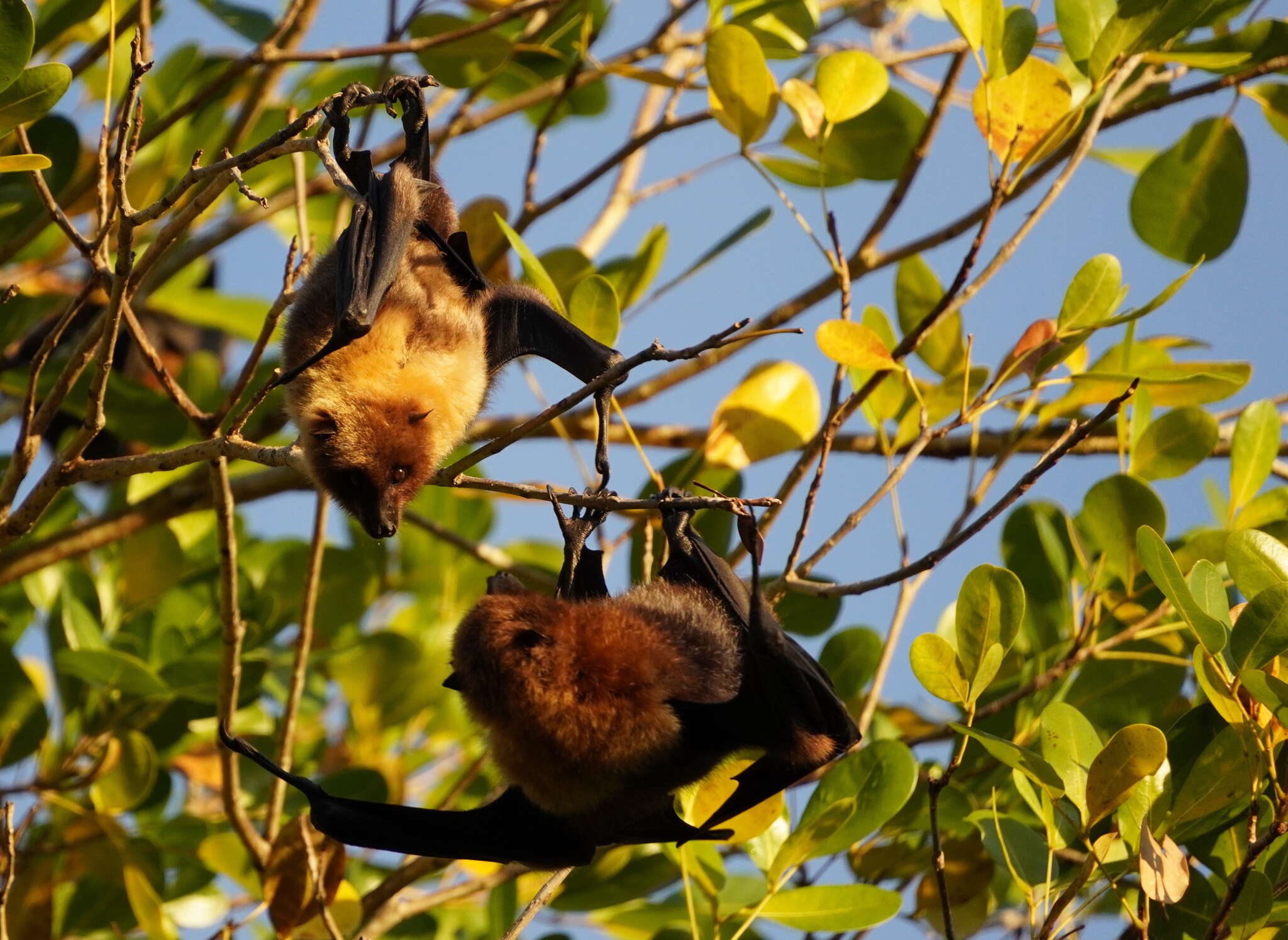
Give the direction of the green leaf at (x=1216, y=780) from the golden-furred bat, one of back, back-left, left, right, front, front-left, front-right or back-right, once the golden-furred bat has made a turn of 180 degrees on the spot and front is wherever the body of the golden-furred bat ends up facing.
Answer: back-right

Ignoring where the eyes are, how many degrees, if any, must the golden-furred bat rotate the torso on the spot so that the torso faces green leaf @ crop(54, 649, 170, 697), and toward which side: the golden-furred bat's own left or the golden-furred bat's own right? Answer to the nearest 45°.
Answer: approximately 90° to the golden-furred bat's own right

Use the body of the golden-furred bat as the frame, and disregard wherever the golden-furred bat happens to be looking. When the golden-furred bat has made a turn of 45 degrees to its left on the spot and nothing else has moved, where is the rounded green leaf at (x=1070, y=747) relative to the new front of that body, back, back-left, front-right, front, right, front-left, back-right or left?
front

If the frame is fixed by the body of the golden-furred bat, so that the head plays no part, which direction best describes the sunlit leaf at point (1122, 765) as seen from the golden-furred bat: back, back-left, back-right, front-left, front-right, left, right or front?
front-left

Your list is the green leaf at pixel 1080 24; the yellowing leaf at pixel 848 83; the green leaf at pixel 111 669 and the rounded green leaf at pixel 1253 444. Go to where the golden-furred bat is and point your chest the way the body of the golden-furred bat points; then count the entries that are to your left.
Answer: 3

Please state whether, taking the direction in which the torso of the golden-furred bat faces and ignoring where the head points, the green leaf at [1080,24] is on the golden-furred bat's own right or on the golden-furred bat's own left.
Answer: on the golden-furred bat's own left

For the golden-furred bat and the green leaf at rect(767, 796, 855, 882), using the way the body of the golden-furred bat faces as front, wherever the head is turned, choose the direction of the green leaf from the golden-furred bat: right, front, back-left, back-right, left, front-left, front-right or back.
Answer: front-left

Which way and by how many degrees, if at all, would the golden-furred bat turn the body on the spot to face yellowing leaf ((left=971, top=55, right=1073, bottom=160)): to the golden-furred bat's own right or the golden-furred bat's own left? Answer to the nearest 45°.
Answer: approximately 90° to the golden-furred bat's own left

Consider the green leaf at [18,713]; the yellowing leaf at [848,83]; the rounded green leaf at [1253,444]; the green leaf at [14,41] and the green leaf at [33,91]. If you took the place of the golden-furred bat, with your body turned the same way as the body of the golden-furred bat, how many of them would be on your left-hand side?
2

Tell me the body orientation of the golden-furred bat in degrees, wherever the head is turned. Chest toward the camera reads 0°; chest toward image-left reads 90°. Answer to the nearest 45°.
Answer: approximately 0°

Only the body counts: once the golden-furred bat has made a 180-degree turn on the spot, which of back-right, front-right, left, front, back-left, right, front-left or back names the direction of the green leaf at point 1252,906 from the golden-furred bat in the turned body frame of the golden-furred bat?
back-right

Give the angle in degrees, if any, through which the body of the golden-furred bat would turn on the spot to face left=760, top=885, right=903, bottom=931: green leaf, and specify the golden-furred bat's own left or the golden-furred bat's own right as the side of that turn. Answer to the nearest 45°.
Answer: approximately 45° to the golden-furred bat's own left

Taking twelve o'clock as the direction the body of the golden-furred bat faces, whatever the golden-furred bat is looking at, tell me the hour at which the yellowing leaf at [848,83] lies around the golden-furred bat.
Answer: The yellowing leaf is roughly at 9 o'clock from the golden-furred bat.

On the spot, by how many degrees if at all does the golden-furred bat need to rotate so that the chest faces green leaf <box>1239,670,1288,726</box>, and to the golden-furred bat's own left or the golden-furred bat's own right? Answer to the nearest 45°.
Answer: approximately 45° to the golden-furred bat's own left
